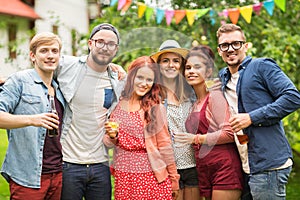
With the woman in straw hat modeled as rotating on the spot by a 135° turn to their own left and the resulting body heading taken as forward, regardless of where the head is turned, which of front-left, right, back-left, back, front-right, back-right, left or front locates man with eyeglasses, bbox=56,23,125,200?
back-left

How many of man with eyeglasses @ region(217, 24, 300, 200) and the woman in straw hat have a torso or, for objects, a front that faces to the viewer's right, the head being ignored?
0

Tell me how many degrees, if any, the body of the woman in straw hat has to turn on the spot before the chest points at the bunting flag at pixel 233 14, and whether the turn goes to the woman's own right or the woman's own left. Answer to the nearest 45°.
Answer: approximately 180°

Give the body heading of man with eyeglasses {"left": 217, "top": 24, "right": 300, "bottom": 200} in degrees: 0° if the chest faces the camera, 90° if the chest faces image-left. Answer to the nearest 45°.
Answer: approximately 45°

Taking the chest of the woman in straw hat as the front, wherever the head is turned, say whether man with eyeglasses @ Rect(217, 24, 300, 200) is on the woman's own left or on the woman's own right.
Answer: on the woman's own left

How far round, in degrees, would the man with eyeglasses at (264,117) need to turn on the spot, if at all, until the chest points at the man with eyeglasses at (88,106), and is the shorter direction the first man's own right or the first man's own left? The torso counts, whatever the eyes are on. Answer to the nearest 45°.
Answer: approximately 45° to the first man's own right

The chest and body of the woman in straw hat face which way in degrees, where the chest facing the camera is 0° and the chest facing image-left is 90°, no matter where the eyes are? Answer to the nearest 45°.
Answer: approximately 0°

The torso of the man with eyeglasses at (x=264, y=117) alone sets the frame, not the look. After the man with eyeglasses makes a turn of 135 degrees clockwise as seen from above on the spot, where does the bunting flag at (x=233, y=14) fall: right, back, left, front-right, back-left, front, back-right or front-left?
front
